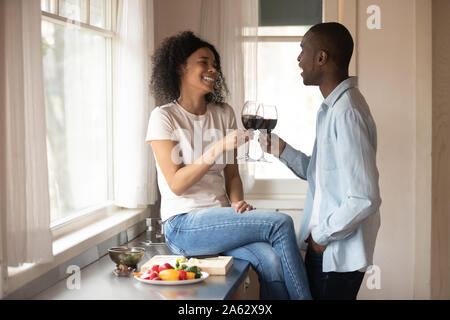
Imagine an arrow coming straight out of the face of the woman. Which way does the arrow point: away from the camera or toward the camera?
toward the camera

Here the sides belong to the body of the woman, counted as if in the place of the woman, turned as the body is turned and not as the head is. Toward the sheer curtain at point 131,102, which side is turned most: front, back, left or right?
back

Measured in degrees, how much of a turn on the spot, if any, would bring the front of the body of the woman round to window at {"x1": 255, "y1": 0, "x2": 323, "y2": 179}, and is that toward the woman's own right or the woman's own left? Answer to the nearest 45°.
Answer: approximately 135° to the woman's own left

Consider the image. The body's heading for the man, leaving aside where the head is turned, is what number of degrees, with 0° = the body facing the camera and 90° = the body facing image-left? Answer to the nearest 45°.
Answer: approximately 90°

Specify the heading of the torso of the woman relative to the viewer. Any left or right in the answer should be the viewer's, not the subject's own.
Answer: facing the viewer and to the right of the viewer

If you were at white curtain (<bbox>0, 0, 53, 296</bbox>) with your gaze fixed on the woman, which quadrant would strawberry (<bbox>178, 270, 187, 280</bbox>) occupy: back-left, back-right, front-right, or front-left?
front-right

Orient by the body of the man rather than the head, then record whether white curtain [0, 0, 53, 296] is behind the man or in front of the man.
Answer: in front

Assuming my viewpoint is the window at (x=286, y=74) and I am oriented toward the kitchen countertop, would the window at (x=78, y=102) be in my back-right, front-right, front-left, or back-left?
front-right

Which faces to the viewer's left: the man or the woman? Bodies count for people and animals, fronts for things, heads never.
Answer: the man

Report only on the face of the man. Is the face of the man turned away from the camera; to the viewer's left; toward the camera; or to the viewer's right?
to the viewer's left

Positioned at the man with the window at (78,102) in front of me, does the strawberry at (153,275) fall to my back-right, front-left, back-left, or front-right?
front-left

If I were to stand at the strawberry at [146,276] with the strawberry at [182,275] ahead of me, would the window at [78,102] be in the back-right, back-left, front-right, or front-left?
back-left

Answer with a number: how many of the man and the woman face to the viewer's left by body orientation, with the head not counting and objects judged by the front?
1
